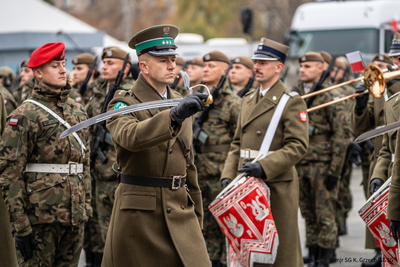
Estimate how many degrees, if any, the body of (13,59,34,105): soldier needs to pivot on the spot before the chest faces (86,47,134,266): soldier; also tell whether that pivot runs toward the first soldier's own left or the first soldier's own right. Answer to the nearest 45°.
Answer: approximately 45° to the first soldier's own left

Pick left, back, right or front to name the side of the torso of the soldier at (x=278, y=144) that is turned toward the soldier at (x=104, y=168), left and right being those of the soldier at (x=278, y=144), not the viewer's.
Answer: right

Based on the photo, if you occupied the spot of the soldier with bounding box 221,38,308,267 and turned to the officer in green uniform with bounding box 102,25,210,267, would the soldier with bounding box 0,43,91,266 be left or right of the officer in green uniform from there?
right
